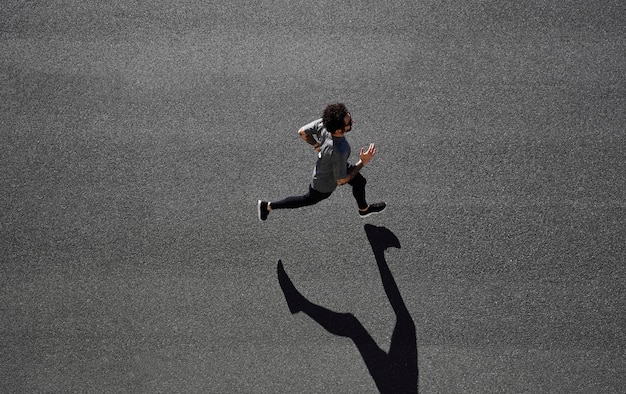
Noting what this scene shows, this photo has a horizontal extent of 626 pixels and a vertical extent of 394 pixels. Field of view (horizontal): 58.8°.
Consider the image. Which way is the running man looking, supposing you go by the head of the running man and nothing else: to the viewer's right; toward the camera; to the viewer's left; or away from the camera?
to the viewer's right

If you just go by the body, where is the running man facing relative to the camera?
to the viewer's right
